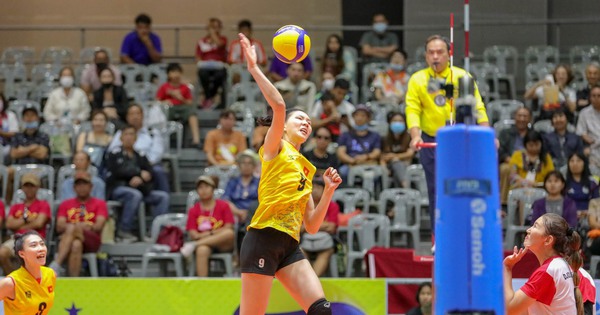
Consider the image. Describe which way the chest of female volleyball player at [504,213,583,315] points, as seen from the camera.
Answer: to the viewer's left

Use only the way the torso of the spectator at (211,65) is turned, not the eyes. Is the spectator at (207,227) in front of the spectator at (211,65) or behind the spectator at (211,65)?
in front

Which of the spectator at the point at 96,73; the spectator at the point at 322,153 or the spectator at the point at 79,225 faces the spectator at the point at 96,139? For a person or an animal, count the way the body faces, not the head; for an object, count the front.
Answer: the spectator at the point at 96,73

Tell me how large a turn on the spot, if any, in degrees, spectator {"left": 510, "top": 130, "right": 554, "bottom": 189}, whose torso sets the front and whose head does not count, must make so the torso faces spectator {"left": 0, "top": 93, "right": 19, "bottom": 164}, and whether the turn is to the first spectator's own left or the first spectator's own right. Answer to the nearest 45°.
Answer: approximately 90° to the first spectator's own right

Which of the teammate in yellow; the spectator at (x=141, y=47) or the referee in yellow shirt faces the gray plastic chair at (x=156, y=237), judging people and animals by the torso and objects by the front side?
the spectator

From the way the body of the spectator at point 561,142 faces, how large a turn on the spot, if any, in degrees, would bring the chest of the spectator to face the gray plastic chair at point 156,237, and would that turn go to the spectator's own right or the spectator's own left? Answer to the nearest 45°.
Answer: approximately 45° to the spectator's own right

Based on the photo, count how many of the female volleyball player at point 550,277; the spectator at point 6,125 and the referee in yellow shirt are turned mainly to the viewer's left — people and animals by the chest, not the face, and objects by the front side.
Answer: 1

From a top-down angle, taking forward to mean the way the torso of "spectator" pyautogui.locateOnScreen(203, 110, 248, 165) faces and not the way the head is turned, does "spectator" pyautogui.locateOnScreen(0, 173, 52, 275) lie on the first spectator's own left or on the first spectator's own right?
on the first spectator's own right

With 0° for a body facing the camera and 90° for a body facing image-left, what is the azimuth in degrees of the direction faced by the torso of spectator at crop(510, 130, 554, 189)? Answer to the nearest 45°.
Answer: approximately 0°

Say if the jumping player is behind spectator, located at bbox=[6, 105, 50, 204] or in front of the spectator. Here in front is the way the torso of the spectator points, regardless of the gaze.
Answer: in front

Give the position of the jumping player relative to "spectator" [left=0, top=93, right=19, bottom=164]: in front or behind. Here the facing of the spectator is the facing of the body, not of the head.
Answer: in front

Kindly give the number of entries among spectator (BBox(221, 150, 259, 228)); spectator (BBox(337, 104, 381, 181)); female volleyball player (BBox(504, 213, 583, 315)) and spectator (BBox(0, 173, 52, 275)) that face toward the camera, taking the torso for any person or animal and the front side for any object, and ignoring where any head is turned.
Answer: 3

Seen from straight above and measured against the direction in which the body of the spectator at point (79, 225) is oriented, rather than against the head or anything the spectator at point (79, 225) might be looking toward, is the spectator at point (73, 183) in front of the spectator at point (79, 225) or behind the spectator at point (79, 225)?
behind

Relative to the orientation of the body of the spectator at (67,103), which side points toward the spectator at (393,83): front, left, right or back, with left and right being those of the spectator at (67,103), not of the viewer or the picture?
left
